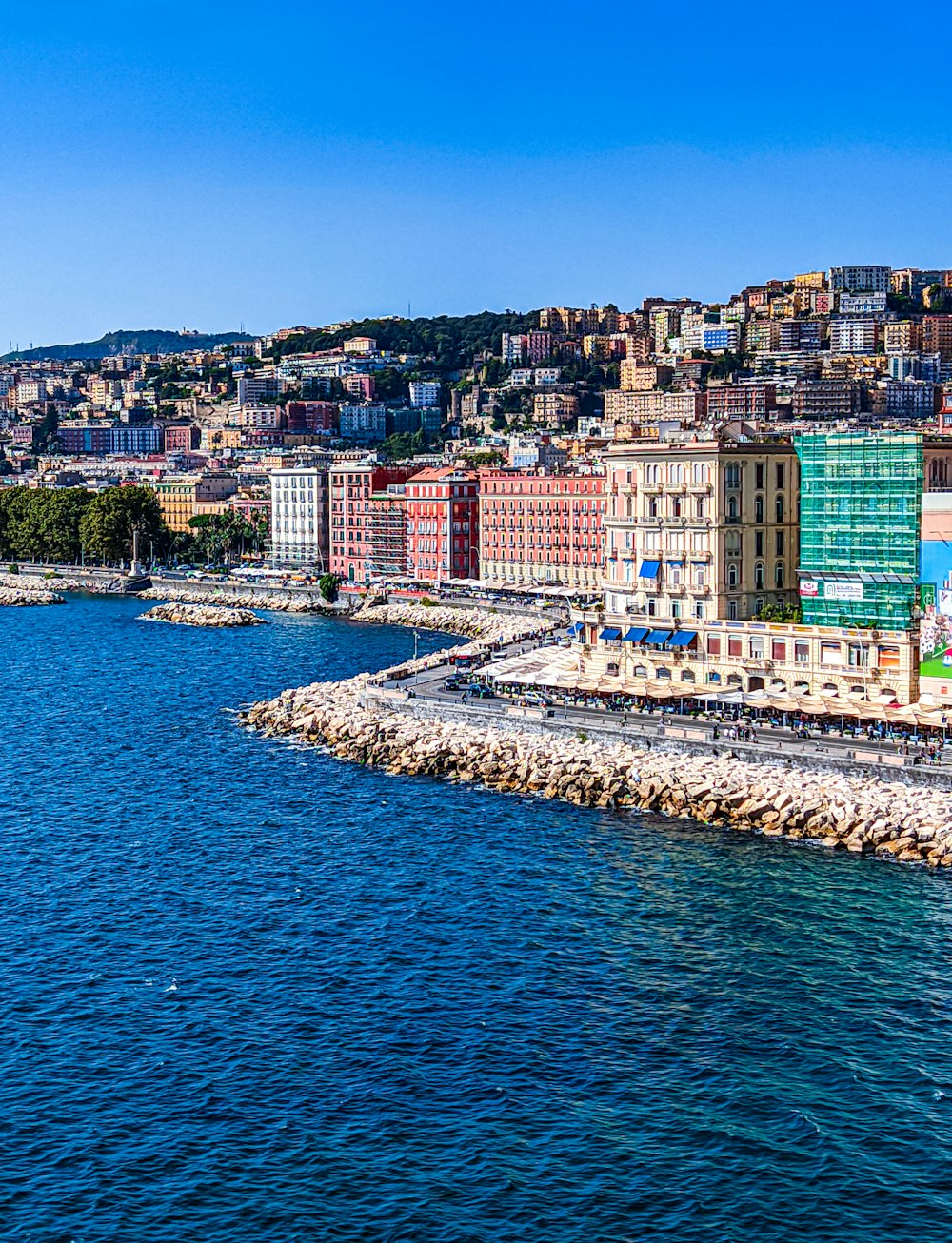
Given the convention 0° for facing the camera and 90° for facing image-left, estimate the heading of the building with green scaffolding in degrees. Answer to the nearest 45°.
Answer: approximately 0°
